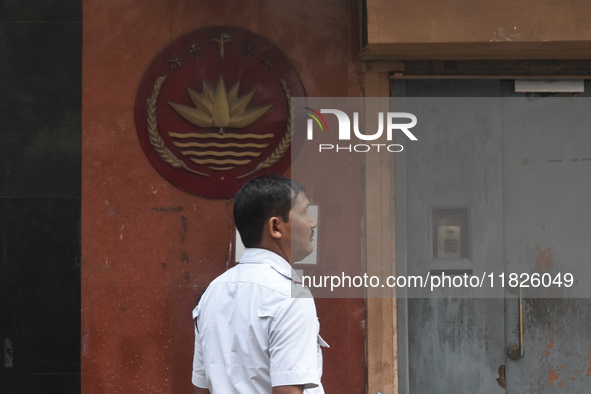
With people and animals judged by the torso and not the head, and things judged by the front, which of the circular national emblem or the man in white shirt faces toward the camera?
the circular national emblem

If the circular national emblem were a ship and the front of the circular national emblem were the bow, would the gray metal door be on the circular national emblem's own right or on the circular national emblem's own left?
on the circular national emblem's own left

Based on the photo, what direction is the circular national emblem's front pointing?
toward the camera

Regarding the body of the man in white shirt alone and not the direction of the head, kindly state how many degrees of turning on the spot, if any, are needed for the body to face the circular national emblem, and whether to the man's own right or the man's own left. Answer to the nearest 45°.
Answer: approximately 45° to the man's own left

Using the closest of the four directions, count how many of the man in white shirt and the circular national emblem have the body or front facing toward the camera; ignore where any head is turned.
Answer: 1

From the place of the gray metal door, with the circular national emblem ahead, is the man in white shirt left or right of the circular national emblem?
left

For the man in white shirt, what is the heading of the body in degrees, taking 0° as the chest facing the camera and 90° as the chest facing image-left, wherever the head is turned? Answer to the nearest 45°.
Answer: approximately 225°

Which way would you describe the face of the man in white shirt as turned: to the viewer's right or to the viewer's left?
to the viewer's right

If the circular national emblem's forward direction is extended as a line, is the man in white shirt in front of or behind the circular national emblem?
in front

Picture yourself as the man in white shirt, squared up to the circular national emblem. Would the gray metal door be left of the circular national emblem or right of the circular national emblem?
right

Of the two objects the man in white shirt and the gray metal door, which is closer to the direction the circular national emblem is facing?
the man in white shirt
